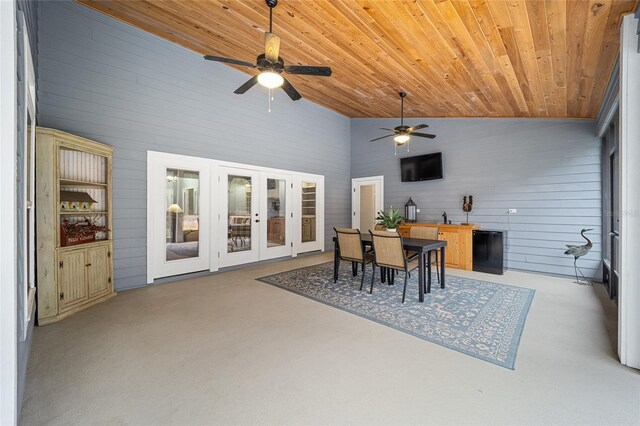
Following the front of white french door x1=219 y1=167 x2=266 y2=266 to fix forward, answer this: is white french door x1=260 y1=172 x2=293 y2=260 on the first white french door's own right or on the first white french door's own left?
on the first white french door's own left

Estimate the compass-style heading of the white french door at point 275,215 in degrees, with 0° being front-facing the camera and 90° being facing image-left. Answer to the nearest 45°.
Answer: approximately 315°

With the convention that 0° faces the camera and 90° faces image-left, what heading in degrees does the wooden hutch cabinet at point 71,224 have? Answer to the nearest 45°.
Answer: approximately 315°

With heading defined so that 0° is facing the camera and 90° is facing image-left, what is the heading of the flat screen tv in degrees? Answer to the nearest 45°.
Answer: approximately 45°

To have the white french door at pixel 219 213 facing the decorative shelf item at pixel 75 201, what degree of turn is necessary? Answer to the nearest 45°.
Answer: approximately 90° to its right

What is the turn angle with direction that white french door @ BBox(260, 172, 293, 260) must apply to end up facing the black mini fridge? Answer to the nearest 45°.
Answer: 0° — it already faces it

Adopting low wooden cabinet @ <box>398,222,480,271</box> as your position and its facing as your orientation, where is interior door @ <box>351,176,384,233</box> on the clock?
The interior door is roughly at 4 o'clock from the low wooden cabinet.

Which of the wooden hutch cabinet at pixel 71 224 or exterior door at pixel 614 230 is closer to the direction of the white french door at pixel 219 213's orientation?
the exterior door

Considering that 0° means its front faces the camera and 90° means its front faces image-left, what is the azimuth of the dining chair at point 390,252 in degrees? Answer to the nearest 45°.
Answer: approximately 225°

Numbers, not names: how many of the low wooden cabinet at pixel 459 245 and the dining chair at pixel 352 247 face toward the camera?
1

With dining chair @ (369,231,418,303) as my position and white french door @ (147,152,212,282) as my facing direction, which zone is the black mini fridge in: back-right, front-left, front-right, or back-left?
back-right

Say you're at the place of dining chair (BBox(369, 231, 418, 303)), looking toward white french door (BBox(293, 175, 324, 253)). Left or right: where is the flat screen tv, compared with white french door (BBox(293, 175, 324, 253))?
right

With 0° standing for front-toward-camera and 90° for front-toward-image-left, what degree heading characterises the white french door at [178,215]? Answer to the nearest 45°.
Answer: approximately 315°

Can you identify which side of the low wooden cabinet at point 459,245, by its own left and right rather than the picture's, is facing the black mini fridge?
left
